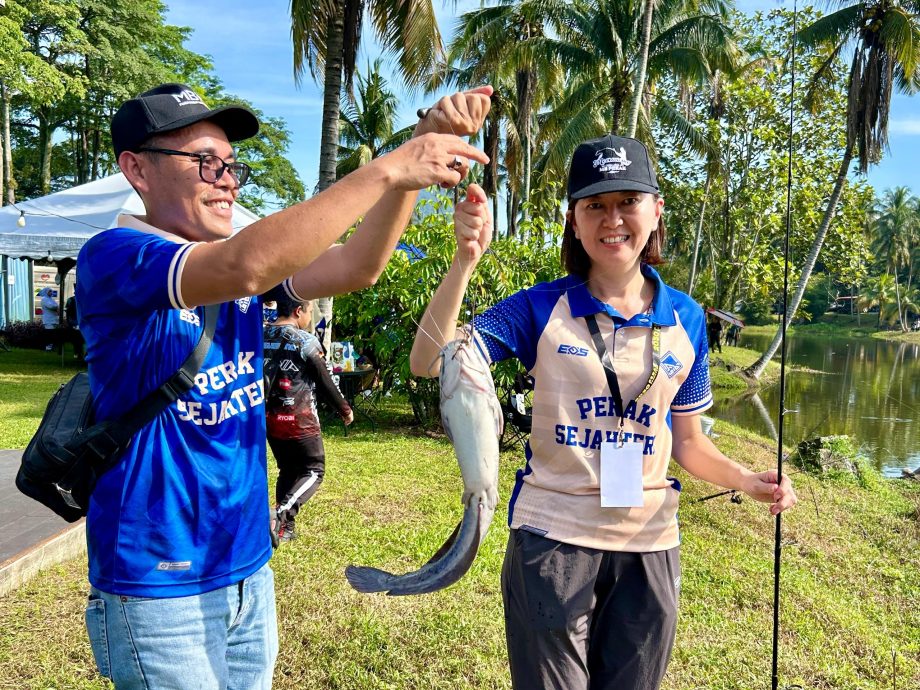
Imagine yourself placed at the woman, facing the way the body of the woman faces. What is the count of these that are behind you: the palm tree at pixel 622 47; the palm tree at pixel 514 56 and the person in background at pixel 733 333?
3

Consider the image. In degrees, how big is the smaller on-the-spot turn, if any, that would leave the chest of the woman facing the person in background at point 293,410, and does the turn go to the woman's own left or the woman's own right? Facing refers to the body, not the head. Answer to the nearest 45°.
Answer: approximately 135° to the woman's own right

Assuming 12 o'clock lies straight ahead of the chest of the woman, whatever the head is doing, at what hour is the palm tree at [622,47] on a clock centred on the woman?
The palm tree is roughly at 6 o'clock from the woman.

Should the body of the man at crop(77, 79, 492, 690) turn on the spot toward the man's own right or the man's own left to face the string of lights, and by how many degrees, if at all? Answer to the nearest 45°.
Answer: approximately 135° to the man's own left

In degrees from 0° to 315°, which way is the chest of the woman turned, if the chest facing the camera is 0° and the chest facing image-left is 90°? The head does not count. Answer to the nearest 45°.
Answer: approximately 0°

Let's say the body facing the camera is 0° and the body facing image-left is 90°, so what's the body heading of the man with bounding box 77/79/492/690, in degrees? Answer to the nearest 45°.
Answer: approximately 315°

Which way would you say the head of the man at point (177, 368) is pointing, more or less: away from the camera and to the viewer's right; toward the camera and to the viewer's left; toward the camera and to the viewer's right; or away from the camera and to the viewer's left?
toward the camera and to the viewer's right

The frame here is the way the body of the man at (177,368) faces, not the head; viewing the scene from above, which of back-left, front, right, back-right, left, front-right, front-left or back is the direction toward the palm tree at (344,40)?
back-left

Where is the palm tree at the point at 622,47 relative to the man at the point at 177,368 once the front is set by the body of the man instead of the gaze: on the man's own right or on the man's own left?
on the man's own left

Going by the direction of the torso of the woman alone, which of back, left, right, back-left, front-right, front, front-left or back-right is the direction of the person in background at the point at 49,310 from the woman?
back-right

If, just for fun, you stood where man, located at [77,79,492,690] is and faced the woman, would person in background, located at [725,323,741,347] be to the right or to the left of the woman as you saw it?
left
